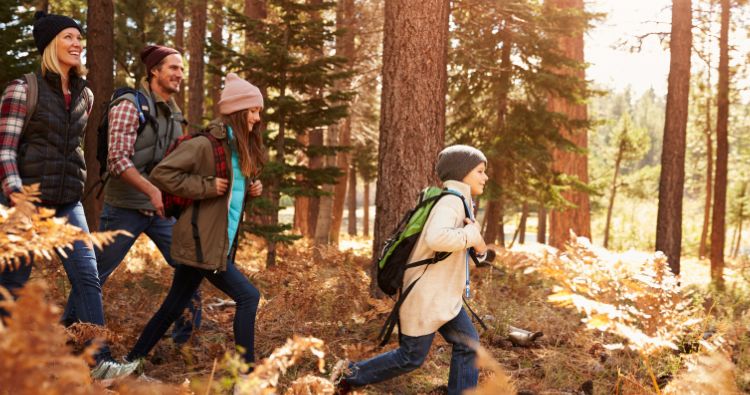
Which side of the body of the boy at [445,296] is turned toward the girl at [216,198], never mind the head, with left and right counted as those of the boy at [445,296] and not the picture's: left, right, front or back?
back

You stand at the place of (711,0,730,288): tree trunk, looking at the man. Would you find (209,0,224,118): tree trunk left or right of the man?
right

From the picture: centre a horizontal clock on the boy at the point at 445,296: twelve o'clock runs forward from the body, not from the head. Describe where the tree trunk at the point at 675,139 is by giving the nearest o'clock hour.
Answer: The tree trunk is roughly at 10 o'clock from the boy.

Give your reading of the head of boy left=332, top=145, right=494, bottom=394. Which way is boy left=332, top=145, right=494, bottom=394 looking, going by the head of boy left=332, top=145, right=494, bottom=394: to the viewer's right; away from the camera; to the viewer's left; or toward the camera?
to the viewer's right

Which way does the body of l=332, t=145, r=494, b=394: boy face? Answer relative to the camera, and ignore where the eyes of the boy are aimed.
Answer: to the viewer's right

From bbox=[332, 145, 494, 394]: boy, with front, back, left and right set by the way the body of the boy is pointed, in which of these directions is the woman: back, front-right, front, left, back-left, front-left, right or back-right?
back

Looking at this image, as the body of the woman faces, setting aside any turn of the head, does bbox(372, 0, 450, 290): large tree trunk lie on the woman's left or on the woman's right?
on the woman's left

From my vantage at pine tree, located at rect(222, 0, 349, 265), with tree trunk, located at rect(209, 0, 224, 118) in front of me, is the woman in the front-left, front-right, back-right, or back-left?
back-left

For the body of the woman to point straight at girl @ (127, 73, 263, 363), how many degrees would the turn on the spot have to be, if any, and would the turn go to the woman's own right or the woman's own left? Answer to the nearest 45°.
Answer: approximately 45° to the woman's own left

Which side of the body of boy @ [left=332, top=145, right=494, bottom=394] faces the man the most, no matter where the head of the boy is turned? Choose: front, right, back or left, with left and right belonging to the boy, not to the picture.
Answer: back
